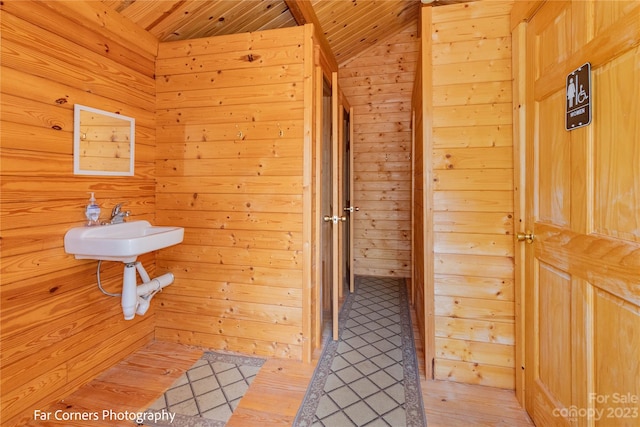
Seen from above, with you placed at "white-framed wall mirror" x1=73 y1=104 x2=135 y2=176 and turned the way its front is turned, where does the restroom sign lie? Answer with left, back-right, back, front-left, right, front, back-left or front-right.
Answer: front

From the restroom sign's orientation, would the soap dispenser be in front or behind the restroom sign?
in front

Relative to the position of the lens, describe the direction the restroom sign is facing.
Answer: facing the viewer and to the left of the viewer

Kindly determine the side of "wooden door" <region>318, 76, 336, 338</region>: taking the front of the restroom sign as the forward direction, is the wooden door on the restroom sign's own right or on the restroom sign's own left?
on the restroom sign's own right

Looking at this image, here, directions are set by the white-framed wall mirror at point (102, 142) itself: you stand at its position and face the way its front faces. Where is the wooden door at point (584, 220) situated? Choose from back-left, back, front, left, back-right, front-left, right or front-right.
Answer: front

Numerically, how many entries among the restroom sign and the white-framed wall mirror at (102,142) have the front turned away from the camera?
0

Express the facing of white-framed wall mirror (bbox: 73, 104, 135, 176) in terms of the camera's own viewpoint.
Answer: facing the viewer and to the right of the viewer

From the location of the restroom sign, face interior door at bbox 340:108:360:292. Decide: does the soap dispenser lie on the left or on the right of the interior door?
left

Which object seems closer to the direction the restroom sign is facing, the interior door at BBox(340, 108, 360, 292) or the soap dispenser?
the soap dispenser

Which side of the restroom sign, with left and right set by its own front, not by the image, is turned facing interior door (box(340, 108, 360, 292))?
right

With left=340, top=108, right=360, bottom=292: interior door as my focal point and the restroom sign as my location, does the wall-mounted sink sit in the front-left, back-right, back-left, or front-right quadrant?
front-left

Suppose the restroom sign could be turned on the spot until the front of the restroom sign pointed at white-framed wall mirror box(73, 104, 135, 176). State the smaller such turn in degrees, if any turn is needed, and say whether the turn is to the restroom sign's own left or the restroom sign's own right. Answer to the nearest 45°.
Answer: approximately 45° to the restroom sign's own right

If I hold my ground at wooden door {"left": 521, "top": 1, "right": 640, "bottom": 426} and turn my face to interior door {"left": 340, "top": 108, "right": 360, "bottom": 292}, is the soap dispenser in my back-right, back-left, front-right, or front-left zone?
front-left
